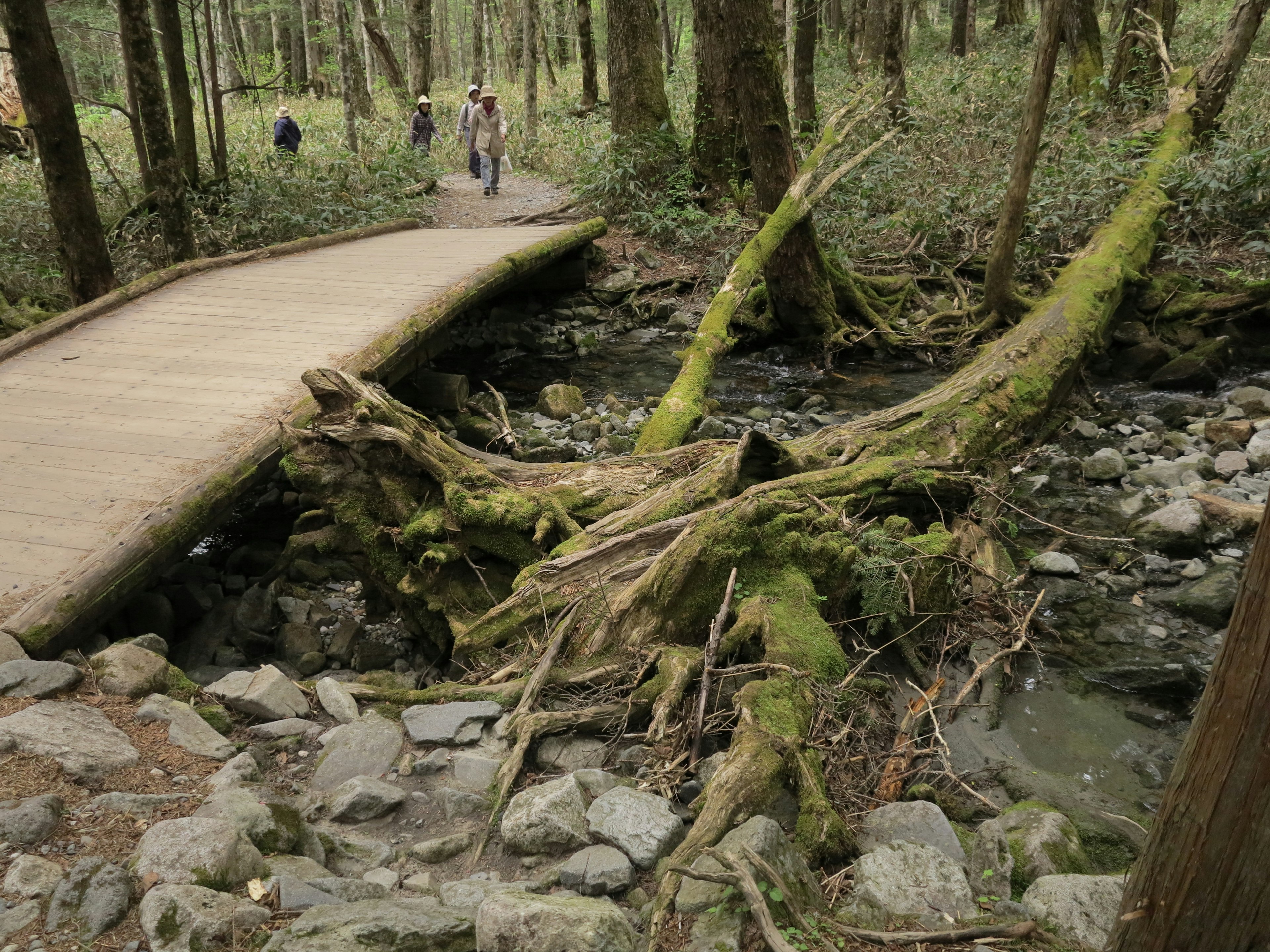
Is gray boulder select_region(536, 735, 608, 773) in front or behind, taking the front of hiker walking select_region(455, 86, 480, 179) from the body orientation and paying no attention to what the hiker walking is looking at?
in front

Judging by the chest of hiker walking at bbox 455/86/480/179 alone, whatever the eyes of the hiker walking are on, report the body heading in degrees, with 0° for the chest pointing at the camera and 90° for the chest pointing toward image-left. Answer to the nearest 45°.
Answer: approximately 0°

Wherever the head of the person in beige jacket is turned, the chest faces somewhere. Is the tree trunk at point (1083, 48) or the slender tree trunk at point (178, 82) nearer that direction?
the slender tree trunk

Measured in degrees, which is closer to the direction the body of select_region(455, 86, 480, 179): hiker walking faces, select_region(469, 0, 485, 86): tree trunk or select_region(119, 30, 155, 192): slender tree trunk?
the slender tree trunk

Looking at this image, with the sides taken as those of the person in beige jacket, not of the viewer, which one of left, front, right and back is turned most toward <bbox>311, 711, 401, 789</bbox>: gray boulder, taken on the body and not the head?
front

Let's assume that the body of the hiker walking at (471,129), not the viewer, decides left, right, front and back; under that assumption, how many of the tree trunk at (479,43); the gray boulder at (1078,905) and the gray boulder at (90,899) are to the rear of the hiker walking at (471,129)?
1

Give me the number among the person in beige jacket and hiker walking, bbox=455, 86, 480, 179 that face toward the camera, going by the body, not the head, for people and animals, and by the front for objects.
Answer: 2

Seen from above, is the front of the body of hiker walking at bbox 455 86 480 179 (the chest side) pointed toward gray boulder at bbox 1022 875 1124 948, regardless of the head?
yes

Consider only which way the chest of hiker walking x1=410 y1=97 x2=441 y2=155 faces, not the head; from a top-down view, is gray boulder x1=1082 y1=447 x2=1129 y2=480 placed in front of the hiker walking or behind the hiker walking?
in front

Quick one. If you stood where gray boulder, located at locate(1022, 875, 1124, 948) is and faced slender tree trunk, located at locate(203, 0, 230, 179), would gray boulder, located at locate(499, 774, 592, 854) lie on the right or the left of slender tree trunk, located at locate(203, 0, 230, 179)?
left
